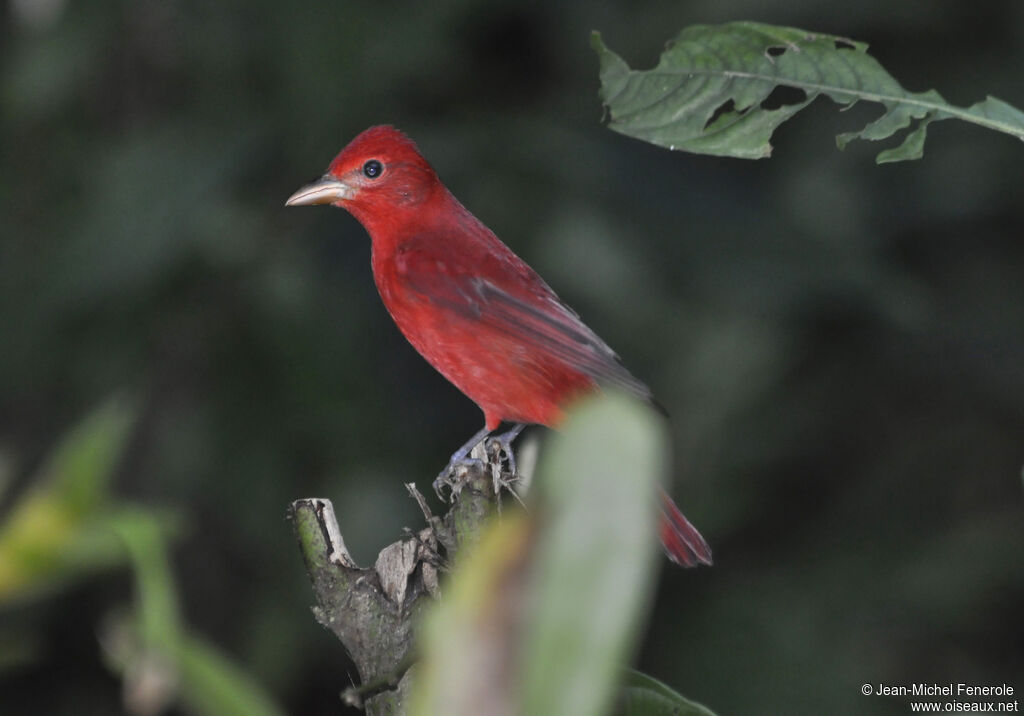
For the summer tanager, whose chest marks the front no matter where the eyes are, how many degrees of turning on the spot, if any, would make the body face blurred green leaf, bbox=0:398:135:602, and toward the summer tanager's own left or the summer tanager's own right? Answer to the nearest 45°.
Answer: approximately 90° to the summer tanager's own left

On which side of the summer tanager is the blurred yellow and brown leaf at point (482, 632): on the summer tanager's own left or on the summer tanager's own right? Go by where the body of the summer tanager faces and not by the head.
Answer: on the summer tanager's own left

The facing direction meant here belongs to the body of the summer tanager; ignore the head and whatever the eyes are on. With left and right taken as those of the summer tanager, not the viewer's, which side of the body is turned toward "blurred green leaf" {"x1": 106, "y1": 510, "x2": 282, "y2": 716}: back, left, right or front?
left

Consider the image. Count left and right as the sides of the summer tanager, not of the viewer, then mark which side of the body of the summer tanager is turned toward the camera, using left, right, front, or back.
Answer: left

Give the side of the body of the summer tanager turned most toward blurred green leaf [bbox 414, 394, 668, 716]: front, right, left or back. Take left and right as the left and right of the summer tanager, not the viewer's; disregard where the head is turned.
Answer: left

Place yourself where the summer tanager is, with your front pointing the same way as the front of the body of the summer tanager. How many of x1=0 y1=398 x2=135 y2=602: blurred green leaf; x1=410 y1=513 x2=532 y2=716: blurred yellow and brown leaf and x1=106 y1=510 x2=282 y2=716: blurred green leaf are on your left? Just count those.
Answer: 3

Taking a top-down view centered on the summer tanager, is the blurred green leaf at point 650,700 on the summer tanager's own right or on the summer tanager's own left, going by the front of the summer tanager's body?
on the summer tanager's own left
